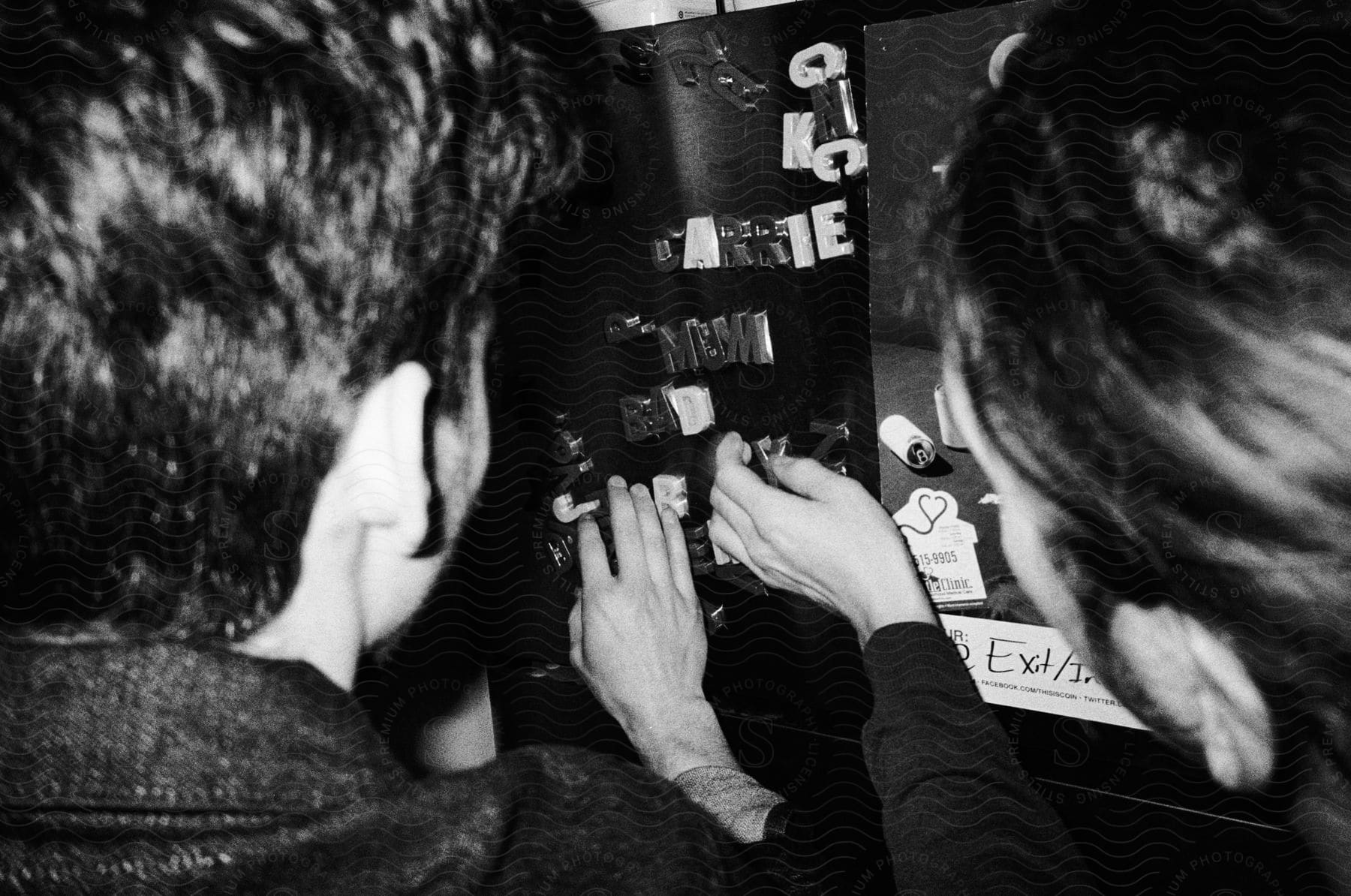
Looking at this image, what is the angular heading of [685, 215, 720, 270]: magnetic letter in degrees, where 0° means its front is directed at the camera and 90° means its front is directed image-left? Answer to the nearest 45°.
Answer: approximately 0°

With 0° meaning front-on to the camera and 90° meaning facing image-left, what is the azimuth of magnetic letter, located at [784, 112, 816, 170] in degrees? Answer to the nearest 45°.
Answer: approximately 0°
